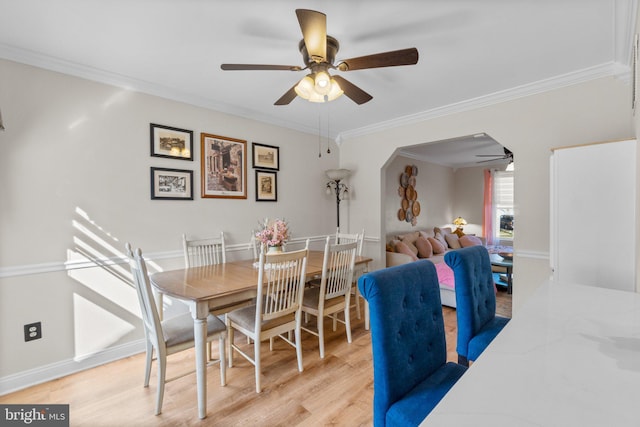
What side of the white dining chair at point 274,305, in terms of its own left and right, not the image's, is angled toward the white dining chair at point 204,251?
front

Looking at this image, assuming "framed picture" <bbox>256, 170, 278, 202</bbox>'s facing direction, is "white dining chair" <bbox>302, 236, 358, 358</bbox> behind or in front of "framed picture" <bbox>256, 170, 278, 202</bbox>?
in front

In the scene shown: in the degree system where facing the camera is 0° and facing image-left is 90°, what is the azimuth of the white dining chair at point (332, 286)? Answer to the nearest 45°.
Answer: approximately 135°

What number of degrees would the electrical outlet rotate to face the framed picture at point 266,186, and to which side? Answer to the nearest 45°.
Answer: approximately 90° to its left

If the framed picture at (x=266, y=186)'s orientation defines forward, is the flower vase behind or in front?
in front

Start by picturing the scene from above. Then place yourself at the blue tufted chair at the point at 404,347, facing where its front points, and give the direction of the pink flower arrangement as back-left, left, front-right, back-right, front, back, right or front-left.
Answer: back

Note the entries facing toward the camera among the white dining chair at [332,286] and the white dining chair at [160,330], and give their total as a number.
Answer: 0

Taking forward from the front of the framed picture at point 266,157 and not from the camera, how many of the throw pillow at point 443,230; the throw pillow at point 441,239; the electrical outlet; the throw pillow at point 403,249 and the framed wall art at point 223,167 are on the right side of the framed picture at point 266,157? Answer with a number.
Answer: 2

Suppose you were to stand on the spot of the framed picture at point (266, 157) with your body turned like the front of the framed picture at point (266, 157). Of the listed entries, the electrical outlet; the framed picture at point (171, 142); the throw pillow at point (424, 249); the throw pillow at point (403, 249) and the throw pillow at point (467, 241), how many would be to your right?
2
